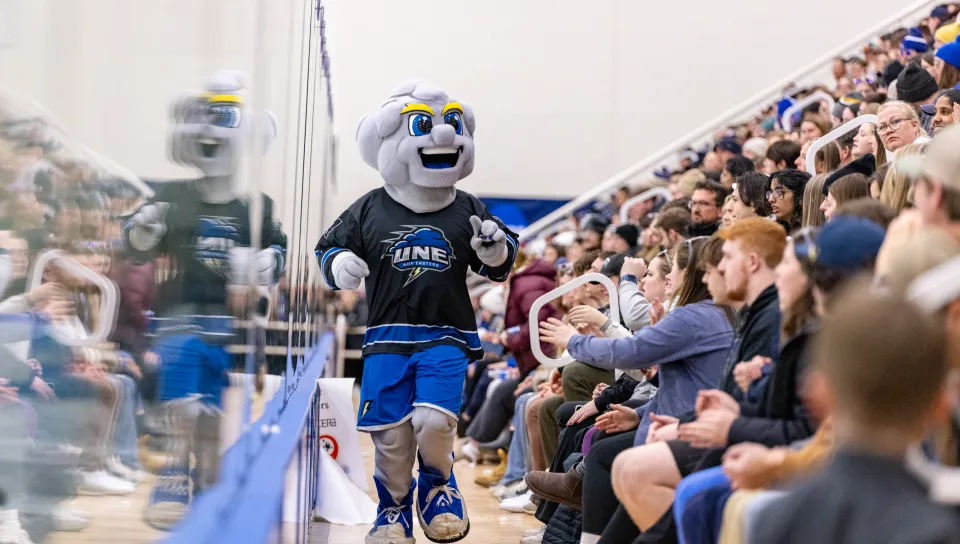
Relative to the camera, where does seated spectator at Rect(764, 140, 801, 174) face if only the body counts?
to the viewer's left

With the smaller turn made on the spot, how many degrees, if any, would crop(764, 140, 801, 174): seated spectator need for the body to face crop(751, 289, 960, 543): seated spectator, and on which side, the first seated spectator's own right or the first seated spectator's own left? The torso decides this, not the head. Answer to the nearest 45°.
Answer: approximately 90° to the first seated spectator's own left

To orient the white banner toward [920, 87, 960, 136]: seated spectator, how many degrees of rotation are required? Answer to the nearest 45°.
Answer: approximately 90° to its left

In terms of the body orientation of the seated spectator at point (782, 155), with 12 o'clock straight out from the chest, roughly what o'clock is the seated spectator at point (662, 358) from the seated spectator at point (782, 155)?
the seated spectator at point (662, 358) is roughly at 9 o'clock from the seated spectator at point (782, 155).

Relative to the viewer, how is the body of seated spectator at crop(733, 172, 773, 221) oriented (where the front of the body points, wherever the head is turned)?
to the viewer's left

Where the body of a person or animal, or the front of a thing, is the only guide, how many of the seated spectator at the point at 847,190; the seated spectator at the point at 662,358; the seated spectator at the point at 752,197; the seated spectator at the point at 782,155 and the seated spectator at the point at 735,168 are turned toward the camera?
0

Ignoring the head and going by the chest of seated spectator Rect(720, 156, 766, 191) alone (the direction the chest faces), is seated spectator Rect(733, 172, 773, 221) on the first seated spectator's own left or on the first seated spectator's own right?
on the first seated spectator's own left

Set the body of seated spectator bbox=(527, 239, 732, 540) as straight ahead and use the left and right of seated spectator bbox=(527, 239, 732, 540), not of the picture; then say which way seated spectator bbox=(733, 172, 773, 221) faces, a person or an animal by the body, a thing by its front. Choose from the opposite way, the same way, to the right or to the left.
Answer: the same way

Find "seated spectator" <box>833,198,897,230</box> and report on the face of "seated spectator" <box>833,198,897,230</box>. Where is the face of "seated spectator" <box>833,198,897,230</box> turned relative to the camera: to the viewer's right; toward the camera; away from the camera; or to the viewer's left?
to the viewer's left

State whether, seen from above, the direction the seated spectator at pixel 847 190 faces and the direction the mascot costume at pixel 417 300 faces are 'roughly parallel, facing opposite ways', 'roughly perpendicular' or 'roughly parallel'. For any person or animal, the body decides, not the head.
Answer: roughly perpendicular

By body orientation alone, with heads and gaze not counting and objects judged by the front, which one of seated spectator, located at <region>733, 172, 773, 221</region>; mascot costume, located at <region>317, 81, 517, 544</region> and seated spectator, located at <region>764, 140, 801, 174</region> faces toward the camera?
the mascot costume

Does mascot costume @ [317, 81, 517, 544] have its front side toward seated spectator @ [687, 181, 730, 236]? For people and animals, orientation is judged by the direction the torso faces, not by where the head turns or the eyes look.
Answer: no

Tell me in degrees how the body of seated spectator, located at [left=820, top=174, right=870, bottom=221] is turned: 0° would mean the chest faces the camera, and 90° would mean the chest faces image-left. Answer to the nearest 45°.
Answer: approximately 90°

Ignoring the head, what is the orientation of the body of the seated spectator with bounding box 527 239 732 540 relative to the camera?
to the viewer's left

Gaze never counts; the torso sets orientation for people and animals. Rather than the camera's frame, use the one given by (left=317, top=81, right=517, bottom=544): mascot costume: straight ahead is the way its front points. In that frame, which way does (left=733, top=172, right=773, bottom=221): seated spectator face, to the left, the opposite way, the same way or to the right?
to the right

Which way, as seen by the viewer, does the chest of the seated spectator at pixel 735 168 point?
to the viewer's left

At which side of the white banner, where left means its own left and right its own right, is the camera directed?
front
